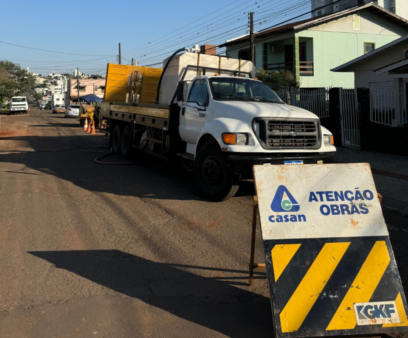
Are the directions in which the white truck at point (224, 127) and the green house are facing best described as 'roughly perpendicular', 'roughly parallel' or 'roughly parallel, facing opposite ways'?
roughly perpendicular

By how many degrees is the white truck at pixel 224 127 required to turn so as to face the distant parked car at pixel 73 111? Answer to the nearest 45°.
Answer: approximately 135° to its left

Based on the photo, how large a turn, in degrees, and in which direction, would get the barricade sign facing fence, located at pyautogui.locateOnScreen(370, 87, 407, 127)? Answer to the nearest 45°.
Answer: approximately 180°

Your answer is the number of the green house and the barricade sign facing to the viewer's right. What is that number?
0

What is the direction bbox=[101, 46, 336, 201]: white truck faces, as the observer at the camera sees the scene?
facing the viewer and to the right of the viewer

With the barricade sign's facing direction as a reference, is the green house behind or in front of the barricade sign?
behind

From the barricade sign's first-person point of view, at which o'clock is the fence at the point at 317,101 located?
The fence is roughly at 6 o'clock from the barricade sign.

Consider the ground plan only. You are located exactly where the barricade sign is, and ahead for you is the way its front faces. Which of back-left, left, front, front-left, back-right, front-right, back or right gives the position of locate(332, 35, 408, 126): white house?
back

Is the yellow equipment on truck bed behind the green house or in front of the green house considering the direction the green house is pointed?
in front

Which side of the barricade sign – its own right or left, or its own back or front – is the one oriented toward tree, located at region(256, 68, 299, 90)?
back

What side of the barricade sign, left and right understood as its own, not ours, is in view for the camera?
front

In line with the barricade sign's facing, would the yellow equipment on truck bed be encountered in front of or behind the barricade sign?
behind
